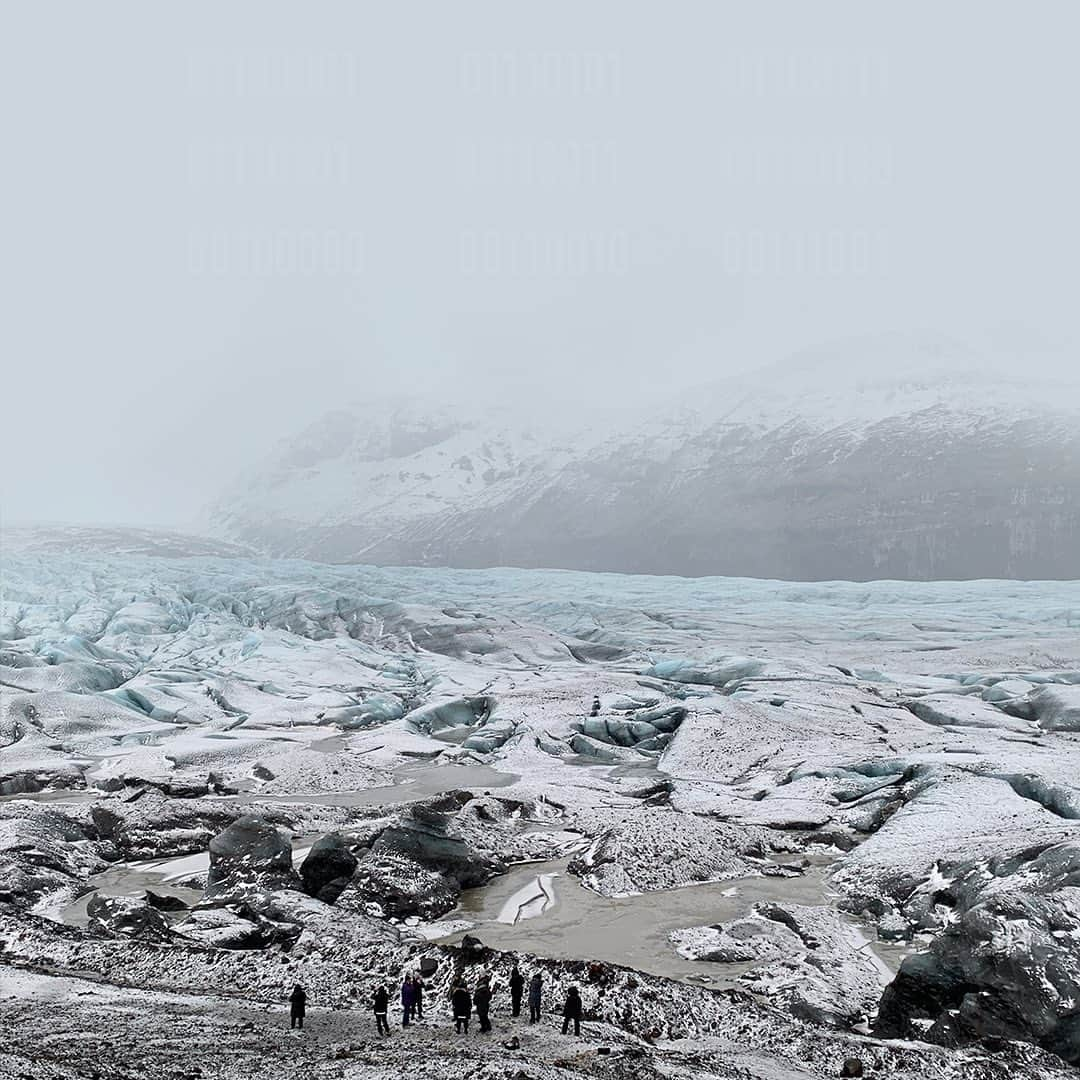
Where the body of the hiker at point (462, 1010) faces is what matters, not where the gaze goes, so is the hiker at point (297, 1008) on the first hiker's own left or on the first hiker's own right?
on the first hiker's own left

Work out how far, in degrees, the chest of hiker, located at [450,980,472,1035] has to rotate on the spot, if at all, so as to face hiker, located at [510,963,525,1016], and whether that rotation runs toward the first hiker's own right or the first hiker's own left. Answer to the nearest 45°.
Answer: approximately 45° to the first hiker's own right

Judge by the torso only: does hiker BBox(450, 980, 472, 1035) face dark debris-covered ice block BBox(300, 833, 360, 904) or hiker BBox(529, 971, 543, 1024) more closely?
the dark debris-covered ice block

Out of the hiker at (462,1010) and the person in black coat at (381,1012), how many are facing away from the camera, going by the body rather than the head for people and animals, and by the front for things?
2

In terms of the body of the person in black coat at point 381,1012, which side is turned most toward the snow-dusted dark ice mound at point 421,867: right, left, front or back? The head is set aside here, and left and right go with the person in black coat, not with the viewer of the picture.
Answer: front

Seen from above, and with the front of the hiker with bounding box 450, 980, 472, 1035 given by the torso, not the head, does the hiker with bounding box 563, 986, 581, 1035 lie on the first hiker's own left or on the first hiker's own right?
on the first hiker's own right

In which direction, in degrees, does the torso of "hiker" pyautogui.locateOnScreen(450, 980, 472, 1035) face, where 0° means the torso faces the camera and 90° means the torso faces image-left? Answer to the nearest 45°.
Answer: approximately 180°

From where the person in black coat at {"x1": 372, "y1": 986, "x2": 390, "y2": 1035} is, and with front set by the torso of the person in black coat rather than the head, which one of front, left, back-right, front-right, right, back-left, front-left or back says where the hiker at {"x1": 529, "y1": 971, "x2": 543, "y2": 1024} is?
right

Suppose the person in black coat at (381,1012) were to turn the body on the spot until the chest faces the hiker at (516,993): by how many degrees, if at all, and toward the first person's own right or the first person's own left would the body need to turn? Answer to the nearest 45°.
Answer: approximately 90° to the first person's own right

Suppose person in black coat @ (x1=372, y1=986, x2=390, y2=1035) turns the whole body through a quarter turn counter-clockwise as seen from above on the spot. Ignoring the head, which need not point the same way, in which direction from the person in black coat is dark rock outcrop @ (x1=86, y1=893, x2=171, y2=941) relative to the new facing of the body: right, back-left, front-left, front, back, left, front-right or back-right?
front-right

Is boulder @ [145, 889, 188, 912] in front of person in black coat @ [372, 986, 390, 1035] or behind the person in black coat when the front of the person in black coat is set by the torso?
in front

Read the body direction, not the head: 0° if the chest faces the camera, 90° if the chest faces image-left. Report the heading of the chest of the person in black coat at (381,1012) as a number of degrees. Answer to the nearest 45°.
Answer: approximately 180°

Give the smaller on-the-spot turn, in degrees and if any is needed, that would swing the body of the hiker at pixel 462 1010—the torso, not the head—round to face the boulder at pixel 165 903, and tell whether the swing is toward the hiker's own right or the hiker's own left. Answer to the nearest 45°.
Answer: approximately 45° to the hiker's own left
